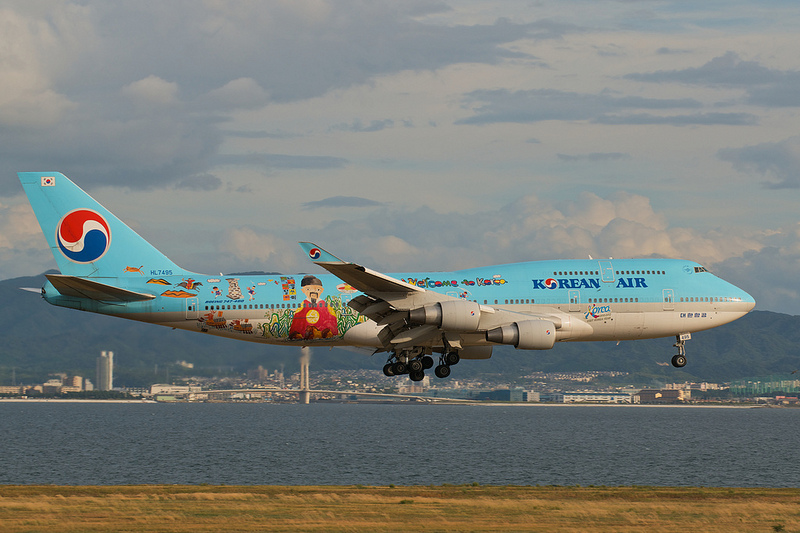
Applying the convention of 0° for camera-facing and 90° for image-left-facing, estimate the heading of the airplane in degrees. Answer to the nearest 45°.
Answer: approximately 270°
